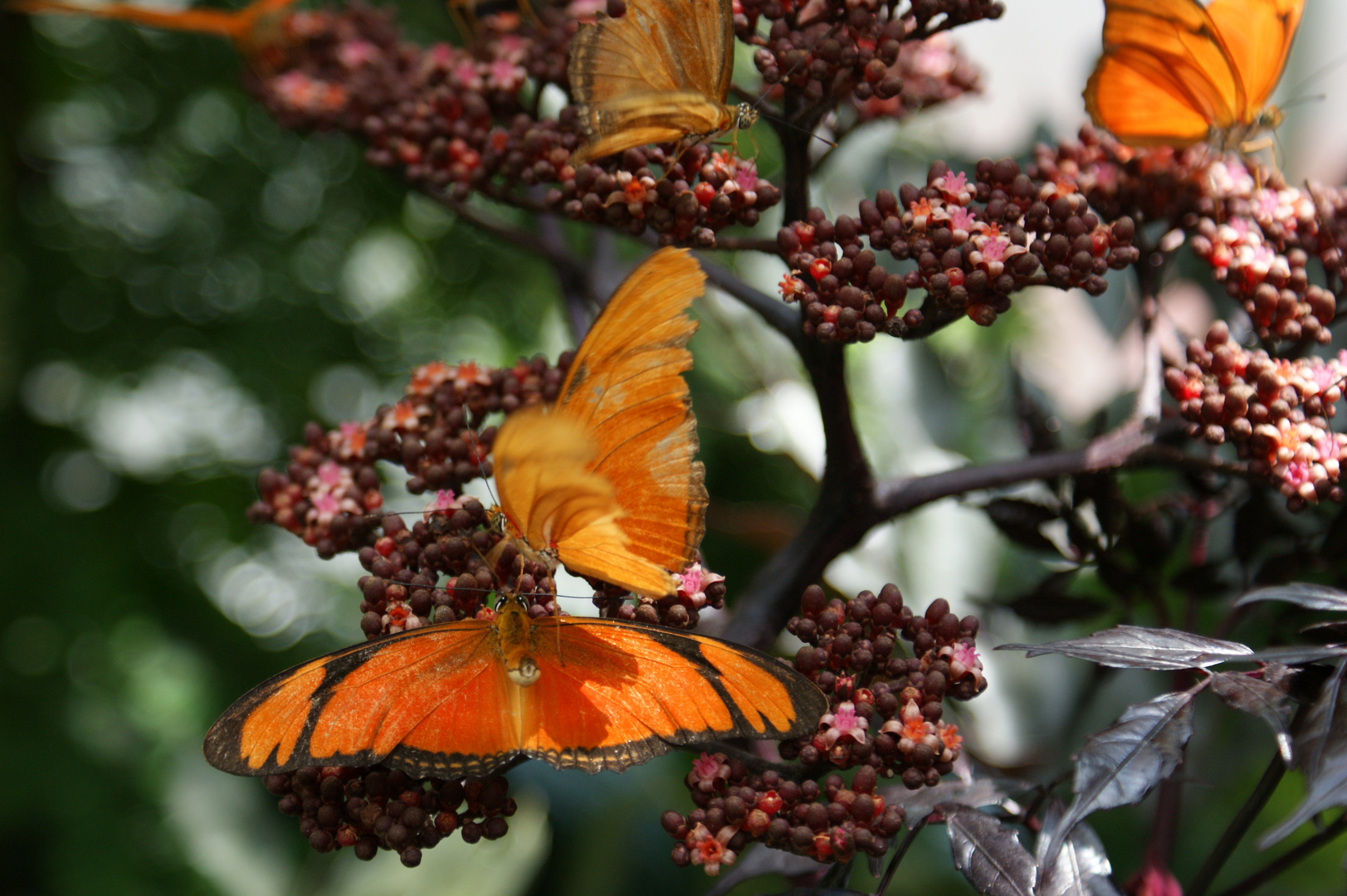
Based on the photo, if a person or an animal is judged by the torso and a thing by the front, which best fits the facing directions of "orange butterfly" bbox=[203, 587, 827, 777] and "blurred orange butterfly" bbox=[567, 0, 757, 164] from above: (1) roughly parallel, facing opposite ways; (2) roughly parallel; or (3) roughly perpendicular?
roughly perpendicular

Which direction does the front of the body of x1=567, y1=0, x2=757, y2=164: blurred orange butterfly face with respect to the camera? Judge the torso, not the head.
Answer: to the viewer's right

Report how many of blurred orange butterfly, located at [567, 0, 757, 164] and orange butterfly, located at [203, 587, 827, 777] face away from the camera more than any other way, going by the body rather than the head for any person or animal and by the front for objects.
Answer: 1

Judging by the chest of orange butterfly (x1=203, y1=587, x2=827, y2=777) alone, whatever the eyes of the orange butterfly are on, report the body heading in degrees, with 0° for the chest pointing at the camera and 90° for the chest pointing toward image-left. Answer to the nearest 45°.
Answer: approximately 180°

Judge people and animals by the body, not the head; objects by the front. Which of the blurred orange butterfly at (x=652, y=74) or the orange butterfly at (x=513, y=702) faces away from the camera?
the orange butterfly

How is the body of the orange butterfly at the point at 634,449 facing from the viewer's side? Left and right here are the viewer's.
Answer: facing to the left of the viewer
